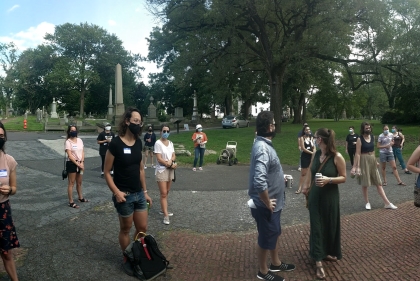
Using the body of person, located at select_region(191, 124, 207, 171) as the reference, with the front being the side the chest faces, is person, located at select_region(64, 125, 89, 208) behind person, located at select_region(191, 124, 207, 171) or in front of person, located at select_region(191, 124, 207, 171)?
in front

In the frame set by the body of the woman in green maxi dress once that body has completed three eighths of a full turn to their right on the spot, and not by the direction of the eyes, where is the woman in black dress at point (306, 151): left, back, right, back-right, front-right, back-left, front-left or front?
front

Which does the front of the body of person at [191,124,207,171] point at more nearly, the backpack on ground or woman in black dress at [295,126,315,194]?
the backpack on ground

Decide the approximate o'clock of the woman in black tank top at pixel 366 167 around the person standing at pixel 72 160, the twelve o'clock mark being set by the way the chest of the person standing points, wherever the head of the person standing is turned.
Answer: The woman in black tank top is roughly at 11 o'clock from the person standing.

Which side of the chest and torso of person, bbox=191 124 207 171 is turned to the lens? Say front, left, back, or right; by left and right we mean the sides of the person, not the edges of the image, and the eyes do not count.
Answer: front

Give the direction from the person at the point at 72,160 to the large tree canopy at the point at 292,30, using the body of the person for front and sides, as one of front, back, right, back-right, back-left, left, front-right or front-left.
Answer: left

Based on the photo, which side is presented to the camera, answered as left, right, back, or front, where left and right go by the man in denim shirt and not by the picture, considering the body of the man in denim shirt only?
right

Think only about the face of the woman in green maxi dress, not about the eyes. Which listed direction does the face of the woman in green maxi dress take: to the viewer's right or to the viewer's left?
to the viewer's left

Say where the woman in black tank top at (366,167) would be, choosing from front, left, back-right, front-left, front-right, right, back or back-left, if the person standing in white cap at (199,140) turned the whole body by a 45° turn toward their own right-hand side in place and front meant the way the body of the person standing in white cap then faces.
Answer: left

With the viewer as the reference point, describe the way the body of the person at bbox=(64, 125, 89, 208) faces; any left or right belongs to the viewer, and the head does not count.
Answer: facing the viewer and to the right of the viewer

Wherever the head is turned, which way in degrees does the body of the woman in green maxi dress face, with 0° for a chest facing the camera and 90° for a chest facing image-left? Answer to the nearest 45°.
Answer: approximately 45°
